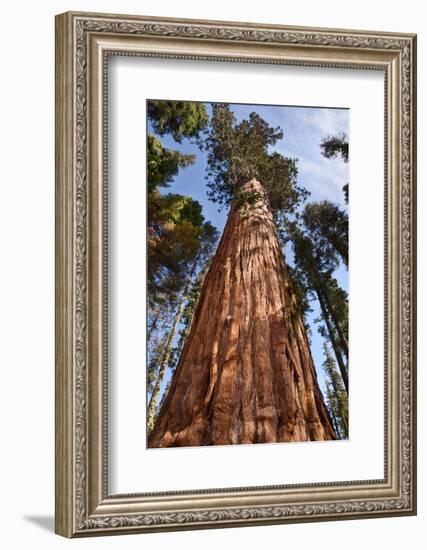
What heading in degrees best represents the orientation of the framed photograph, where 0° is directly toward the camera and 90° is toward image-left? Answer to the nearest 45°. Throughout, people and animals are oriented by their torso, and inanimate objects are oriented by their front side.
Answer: approximately 315°
